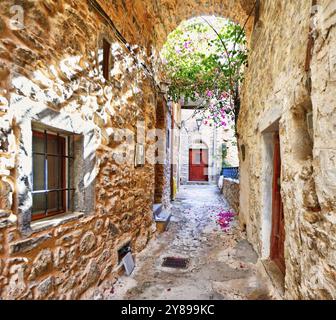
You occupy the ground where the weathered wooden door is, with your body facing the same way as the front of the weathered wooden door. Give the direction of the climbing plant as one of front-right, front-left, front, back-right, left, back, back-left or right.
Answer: front-right

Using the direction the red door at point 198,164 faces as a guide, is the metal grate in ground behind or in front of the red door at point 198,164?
in front

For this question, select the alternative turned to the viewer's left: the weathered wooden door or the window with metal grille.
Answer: the weathered wooden door

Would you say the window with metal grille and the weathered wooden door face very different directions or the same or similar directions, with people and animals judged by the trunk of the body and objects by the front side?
very different directions

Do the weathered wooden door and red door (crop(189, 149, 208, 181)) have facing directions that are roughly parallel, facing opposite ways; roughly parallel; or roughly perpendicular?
roughly perpendicular

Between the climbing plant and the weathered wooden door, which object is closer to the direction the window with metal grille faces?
the weathered wooden door

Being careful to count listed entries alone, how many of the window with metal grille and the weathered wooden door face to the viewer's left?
1

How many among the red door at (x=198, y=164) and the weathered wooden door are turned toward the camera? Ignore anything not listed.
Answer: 1

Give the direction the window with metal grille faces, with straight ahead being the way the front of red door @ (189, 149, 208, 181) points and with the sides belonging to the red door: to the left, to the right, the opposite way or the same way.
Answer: to the left

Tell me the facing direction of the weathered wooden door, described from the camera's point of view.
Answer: facing to the left of the viewer

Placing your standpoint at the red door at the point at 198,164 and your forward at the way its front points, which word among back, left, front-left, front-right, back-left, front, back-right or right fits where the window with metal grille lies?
front

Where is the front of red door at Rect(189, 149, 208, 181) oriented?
toward the camera

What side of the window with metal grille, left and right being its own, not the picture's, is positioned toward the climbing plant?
left

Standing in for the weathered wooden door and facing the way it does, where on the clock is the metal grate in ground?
The metal grate in ground is roughly at 12 o'clock from the weathered wooden door.

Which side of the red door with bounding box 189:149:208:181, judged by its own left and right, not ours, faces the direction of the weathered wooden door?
front

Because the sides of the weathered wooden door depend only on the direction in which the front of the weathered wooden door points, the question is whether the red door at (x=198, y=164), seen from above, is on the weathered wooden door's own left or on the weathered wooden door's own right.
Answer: on the weathered wooden door's own right

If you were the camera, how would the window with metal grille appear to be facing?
facing the viewer and to the right of the viewer

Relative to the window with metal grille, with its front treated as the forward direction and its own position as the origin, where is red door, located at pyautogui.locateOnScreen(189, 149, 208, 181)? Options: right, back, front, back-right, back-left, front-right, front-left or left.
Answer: left
